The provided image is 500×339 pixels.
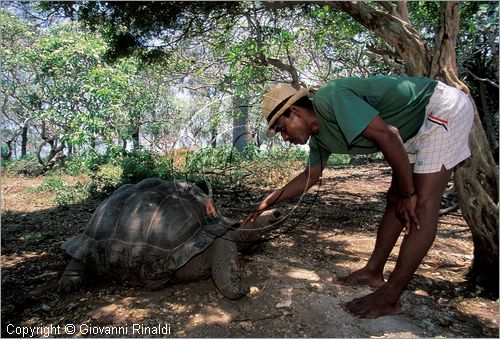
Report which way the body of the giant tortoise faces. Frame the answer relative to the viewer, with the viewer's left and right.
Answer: facing to the right of the viewer

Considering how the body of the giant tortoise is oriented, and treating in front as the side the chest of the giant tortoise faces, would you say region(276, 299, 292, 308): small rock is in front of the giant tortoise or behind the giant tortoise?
in front

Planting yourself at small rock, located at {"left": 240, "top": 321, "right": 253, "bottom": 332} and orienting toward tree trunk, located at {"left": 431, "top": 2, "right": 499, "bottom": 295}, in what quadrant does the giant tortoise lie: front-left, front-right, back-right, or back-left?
back-left

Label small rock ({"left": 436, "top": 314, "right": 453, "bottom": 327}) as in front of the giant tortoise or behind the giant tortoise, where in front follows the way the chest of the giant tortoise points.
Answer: in front

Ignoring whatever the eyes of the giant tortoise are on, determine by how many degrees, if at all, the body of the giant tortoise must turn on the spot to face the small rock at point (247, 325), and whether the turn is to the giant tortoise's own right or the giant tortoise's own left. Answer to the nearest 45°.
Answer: approximately 45° to the giant tortoise's own right

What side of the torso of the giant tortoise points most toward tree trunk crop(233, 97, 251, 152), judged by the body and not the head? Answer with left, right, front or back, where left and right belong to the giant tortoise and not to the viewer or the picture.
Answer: left

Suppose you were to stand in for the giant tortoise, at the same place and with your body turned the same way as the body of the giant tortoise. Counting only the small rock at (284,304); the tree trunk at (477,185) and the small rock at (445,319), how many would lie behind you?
0

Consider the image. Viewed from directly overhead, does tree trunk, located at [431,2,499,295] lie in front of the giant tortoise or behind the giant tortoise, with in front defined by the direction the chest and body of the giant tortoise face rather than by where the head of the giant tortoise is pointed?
in front

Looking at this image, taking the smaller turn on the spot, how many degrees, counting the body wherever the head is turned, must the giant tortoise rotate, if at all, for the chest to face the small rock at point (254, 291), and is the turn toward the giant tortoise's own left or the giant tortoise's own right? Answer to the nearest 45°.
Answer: approximately 45° to the giant tortoise's own right

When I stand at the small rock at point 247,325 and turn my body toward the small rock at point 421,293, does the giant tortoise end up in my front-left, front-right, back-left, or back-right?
back-left

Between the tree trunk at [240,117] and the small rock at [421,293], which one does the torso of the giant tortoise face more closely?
the small rock

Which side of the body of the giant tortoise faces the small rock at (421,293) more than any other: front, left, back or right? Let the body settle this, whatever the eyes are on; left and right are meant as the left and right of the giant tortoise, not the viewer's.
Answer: front

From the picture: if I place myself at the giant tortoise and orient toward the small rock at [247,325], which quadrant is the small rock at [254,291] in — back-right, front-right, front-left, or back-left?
front-left

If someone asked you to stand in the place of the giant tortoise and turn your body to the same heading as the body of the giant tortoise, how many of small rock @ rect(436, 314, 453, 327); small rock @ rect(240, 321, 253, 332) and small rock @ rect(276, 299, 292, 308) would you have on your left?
0
